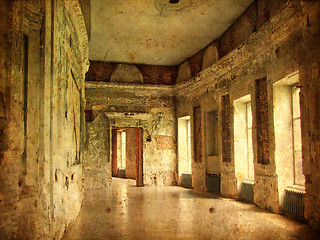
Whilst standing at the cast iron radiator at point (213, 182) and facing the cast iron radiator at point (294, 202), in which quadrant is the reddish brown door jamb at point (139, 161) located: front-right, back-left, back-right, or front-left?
back-right

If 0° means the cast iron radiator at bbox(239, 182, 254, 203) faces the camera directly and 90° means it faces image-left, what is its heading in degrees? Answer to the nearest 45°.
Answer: approximately 45°

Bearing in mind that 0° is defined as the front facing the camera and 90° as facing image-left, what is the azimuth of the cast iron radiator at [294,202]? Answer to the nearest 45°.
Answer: approximately 45°

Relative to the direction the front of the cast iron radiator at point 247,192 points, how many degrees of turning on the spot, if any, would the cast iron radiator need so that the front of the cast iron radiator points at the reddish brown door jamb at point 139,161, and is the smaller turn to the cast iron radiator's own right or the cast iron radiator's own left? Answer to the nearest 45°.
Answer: approximately 90° to the cast iron radiator's own right

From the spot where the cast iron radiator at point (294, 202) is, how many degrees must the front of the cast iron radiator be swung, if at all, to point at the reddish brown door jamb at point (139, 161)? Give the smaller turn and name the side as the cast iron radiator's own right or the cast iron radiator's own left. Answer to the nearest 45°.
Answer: approximately 90° to the cast iron radiator's own right

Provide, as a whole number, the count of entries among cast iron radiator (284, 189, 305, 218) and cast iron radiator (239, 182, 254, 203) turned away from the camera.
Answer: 0

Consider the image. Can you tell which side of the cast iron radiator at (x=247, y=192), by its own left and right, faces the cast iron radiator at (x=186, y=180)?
right

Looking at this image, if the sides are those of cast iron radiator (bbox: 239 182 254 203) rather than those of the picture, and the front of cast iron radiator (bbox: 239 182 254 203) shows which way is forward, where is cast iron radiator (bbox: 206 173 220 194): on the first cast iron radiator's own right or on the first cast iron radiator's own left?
on the first cast iron radiator's own right

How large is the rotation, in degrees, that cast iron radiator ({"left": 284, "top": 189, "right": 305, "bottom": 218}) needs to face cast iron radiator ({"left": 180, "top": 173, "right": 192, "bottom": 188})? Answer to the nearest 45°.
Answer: approximately 90° to its right
